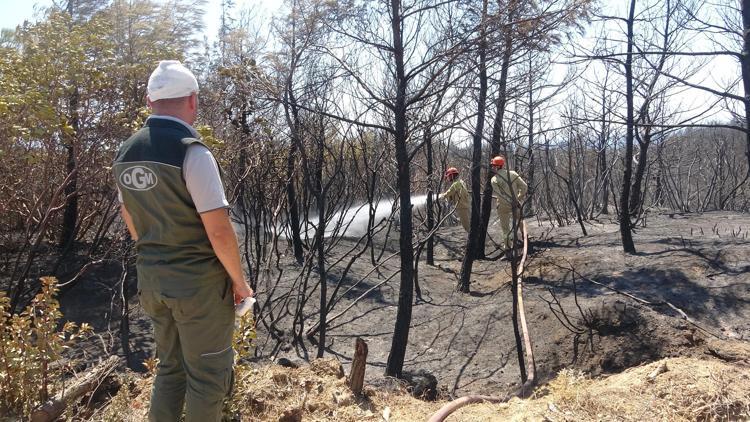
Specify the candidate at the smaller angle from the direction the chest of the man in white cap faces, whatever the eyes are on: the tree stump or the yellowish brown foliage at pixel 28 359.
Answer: the tree stump

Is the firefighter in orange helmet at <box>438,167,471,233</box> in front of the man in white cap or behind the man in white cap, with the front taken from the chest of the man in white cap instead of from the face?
in front

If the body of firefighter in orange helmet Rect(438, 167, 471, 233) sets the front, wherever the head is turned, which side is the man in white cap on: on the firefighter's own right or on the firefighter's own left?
on the firefighter's own left

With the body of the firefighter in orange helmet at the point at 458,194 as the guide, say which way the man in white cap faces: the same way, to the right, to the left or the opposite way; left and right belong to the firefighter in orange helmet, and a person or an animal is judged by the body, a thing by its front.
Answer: to the right

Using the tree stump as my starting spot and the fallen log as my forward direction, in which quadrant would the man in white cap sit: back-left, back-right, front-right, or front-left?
front-left

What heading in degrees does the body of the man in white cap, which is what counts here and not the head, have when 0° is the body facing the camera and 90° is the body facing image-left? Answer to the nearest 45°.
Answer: approximately 225°

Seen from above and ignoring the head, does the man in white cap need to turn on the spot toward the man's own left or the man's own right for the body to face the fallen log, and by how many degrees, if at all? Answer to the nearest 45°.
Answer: approximately 90° to the man's own left

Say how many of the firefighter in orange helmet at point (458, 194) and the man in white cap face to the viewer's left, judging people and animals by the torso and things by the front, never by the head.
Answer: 1

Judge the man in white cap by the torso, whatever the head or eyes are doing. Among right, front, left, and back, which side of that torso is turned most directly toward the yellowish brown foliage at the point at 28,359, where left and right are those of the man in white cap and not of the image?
left

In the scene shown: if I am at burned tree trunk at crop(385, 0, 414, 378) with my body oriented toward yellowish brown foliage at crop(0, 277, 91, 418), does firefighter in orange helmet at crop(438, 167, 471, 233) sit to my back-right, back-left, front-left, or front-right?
back-right

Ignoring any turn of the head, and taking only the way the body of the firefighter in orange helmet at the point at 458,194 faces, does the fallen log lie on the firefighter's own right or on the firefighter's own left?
on the firefighter's own left

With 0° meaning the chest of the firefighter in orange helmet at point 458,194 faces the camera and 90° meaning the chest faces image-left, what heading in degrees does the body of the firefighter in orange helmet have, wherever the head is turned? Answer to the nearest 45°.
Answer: approximately 90°

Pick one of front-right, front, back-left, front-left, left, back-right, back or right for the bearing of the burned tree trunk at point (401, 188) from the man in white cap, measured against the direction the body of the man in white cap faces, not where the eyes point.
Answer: front
